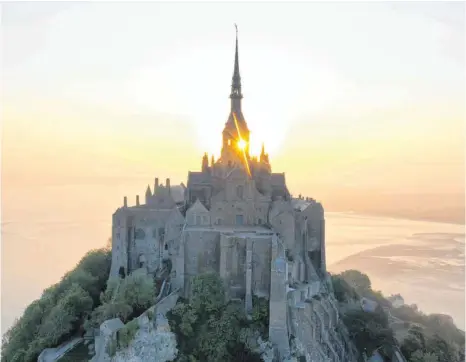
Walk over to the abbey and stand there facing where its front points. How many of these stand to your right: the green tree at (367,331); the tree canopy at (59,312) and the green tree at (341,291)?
1

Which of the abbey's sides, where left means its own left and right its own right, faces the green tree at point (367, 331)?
left

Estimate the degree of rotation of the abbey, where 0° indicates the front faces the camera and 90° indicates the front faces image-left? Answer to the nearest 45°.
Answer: approximately 0°

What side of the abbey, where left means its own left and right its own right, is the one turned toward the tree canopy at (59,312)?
right

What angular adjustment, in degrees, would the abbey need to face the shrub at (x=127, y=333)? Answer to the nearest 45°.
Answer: approximately 45° to its right

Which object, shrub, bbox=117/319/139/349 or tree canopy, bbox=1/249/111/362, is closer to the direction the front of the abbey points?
the shrub
